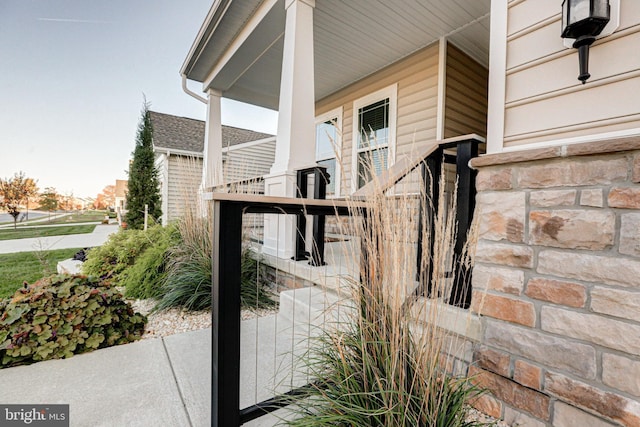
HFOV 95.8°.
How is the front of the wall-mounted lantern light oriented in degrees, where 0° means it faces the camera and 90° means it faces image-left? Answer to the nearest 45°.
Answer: approximately 45°

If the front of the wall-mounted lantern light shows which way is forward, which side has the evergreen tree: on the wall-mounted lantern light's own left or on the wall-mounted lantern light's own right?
on the wall-mounted lantern light's own right

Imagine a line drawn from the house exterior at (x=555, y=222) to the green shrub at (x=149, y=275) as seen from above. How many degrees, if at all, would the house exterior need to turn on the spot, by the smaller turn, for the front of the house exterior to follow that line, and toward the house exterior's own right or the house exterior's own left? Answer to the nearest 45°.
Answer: approximately 45° to the house exterior's own right

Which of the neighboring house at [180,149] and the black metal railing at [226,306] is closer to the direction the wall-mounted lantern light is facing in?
the black metal railing

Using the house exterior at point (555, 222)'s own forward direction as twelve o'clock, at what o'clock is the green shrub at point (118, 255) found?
The green shrub is roughly at 2 o'clock from the house exterior.

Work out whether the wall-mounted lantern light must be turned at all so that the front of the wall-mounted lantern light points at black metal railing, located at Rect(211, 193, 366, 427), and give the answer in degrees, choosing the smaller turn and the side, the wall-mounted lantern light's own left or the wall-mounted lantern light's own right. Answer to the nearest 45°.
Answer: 0° — it already faces it

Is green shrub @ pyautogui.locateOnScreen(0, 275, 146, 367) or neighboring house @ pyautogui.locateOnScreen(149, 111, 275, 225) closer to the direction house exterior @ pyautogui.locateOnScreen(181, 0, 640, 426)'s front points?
the green shrub
